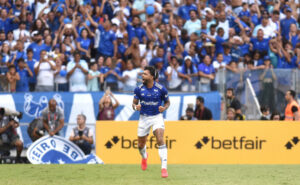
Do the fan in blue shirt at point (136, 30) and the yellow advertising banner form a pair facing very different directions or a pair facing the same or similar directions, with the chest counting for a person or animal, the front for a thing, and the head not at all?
same or similar directions

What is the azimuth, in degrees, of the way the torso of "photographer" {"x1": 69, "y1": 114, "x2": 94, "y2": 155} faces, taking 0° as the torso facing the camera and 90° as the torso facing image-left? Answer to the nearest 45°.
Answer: approximately 0°

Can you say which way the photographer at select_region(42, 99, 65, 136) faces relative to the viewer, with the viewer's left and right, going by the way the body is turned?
facing the viewer

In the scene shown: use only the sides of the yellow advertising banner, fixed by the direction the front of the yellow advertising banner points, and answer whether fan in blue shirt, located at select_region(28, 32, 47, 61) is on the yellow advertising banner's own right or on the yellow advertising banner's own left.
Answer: on the yellow advertising banner's own right

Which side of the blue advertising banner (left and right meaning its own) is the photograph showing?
front

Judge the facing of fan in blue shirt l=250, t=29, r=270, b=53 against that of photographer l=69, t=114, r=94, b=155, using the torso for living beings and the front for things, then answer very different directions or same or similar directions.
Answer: same or similar directions

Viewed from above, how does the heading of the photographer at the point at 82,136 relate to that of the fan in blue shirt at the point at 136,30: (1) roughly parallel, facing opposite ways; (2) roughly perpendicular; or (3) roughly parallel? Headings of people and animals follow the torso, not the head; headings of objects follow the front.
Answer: roughly parallel

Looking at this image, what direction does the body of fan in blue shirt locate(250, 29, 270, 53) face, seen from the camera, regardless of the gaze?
toward the camera

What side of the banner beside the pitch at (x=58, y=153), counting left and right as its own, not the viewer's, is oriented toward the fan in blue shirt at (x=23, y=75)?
back

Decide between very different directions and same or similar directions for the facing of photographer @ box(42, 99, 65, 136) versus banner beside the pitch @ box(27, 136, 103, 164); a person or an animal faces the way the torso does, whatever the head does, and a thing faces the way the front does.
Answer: same or similar directions

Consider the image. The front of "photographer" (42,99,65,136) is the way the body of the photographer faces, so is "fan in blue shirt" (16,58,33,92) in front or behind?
behind
